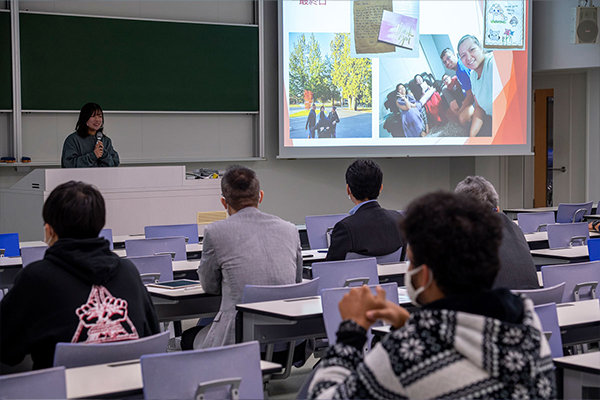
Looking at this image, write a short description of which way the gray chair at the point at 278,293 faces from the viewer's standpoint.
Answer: facing away from the viewer and to the left of the viewer

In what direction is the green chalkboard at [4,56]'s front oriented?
toward the camera

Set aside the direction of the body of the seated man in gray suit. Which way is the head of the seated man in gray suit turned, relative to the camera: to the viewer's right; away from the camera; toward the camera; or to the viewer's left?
away from the camera

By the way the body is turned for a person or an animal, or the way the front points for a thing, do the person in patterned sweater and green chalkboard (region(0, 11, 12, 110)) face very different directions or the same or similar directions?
very different directions

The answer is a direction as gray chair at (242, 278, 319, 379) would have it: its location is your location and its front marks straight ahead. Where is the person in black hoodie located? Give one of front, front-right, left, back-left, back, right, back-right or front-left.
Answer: left

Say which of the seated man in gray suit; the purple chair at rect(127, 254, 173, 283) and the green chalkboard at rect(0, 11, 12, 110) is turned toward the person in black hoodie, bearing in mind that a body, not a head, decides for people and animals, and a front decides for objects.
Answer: the green chalkboard

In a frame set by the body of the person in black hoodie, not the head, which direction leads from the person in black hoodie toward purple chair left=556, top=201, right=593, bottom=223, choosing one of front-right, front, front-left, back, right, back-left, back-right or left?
right

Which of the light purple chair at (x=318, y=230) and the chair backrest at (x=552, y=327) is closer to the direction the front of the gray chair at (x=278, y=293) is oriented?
the light purple chair

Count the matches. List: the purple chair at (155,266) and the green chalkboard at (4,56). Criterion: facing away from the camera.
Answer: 1

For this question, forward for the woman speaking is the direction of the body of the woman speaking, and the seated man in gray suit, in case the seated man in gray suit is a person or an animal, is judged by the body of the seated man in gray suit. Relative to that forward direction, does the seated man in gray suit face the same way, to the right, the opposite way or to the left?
the opposite way

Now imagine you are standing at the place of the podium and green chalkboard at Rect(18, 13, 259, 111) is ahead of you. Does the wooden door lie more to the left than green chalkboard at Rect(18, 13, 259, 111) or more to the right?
right

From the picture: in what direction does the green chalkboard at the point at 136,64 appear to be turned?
toward the camera

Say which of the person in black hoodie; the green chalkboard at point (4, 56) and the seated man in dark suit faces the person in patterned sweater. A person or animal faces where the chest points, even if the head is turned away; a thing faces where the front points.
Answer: the green chalkboard

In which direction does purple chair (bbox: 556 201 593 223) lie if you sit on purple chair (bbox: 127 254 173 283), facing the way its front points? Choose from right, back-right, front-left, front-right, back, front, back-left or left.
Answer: front-right

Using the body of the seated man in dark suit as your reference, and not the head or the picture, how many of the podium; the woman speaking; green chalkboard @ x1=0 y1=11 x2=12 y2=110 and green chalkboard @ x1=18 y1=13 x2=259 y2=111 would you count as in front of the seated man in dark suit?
4

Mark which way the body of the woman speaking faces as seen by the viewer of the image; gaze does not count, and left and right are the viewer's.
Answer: facing the viewer and to the right of the viewer
